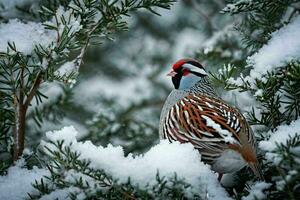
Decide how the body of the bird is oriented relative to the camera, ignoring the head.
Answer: to the viewer's left
